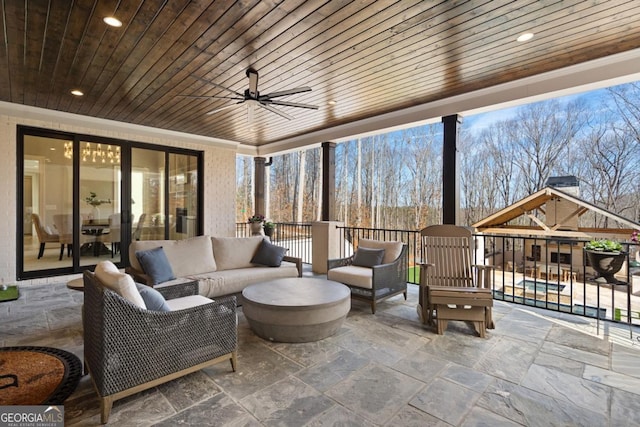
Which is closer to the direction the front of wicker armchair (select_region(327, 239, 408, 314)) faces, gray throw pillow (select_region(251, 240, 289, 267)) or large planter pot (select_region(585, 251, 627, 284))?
the gray throw pillow

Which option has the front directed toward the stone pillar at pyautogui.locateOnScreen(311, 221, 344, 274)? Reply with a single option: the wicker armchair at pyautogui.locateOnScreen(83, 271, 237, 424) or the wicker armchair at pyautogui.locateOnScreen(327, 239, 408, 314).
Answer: the wicker armchair at pyautogui.locateOnScreen(83, 271, 237, 424)

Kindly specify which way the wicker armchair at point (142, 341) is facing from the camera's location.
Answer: facing away from the viewer and to the right of the viewer

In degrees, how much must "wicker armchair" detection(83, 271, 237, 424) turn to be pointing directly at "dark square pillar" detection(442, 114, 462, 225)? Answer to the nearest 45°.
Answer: approximately 45° to its right

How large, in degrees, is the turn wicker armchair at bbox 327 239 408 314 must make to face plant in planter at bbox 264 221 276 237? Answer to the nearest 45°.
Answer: approximately 90° to its right

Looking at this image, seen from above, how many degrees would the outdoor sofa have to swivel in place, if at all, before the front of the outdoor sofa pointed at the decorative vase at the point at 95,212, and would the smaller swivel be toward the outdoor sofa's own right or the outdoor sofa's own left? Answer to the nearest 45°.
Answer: approximately 180°

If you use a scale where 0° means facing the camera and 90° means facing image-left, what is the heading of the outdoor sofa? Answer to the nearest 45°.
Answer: approximately 315°

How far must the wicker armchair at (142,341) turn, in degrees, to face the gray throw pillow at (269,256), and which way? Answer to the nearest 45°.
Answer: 0° — it already faces it

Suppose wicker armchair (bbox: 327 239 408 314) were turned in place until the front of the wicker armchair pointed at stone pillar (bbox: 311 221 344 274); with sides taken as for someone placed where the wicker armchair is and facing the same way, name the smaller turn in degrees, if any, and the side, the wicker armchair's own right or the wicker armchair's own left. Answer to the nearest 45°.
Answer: approximately 90° to the wicker armchair's own right

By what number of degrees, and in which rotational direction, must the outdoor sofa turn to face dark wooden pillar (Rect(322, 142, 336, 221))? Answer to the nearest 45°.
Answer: approximately 90° to its left

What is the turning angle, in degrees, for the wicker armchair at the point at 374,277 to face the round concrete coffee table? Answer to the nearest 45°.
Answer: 0° — it already faces it

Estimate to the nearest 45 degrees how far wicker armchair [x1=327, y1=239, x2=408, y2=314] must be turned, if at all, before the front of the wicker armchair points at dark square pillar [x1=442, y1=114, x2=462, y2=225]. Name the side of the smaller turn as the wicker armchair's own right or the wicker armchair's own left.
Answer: approximately 180°
